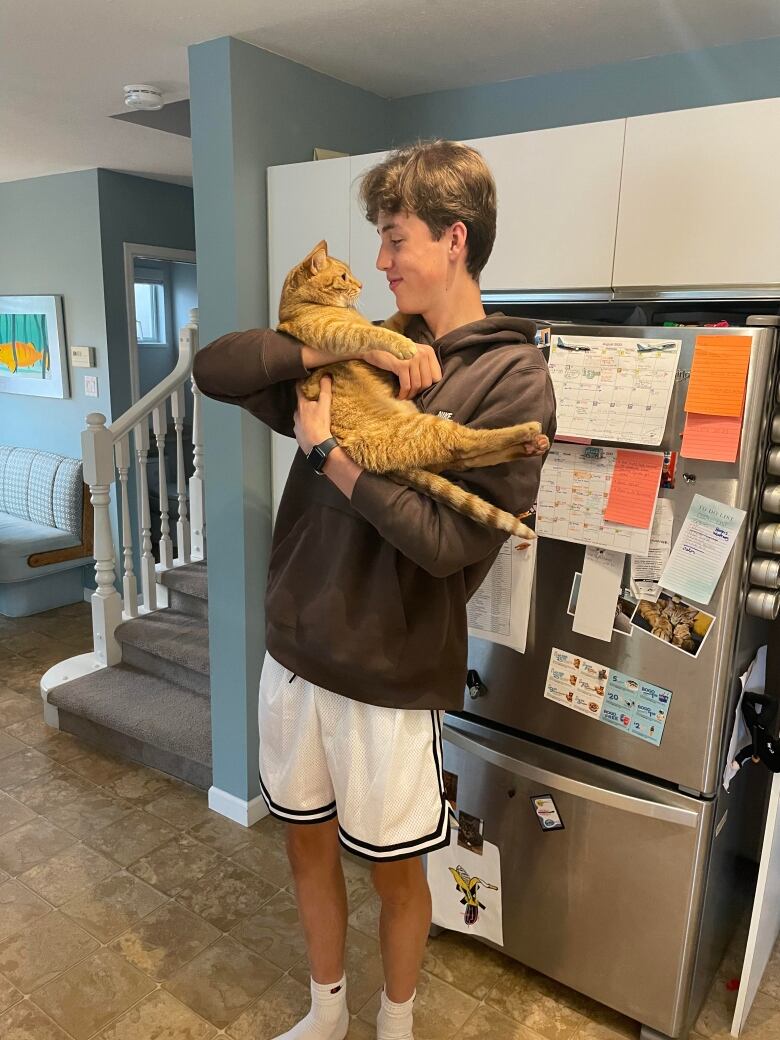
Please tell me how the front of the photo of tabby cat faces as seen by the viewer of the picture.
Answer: facing the viewer

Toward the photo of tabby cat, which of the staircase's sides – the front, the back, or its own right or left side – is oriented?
left

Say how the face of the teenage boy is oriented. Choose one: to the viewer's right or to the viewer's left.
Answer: to the viewer's left

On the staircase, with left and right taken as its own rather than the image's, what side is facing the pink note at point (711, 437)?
left

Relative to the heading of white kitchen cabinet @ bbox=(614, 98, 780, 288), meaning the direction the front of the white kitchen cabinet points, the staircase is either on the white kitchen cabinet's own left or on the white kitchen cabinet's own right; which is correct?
on the white kitchen cabinet's own right
